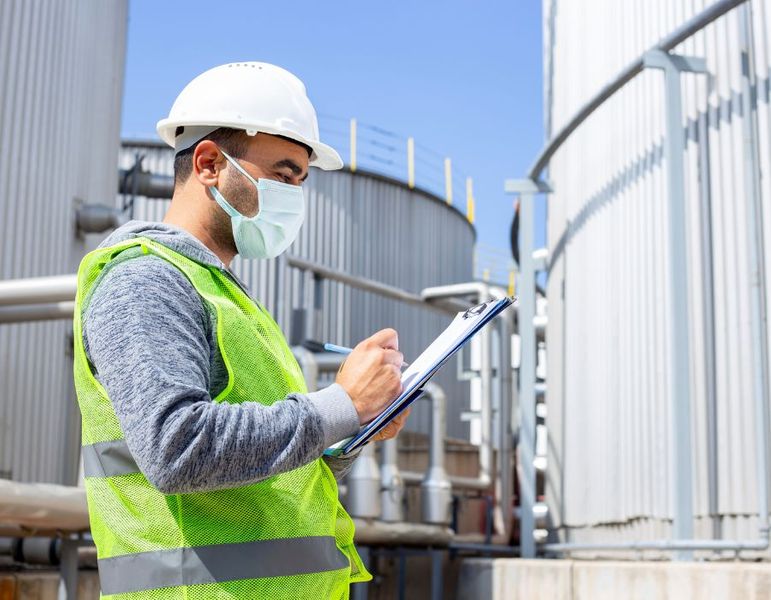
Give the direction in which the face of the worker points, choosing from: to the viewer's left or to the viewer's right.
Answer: to the viewer's right

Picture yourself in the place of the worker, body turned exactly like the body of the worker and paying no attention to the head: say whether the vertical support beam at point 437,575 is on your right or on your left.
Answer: on your left

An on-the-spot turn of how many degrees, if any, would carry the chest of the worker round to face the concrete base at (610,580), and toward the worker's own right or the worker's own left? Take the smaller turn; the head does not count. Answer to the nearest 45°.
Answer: approximately 45° to the worker's own left

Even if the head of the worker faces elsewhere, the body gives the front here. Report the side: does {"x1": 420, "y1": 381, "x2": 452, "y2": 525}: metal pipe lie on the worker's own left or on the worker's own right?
on the worker's own left

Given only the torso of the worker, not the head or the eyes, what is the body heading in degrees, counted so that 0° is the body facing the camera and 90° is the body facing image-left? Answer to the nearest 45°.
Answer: approximately 270°

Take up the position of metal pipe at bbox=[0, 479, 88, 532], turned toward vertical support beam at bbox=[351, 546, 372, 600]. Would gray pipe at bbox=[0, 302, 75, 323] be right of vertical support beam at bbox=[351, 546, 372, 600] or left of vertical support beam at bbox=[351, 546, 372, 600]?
left

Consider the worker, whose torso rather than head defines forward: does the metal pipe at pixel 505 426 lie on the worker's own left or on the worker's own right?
on the worker's own left

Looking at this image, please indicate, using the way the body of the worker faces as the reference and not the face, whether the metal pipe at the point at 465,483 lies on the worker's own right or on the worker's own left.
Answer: on the worker's own left

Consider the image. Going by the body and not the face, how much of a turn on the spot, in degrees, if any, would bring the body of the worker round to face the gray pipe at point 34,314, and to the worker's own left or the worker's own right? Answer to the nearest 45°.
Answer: approximately 90° to the worker's own left

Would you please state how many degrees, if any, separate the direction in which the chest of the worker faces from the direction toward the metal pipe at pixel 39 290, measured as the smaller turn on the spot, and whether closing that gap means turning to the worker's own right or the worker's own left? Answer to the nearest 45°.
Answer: approximately 90° to the worker's own left

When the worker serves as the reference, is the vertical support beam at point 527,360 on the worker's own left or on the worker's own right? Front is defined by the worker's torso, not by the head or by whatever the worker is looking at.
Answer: on the worker's own left

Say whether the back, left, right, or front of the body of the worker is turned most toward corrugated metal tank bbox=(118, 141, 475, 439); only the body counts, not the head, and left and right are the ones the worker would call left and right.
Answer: left
